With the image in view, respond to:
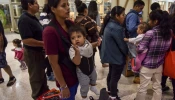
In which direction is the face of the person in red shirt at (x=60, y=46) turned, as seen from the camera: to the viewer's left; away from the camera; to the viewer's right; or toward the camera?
to the viewer's right

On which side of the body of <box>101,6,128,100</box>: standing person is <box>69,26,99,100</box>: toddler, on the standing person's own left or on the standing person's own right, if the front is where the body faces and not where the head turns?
on the standing person's own right

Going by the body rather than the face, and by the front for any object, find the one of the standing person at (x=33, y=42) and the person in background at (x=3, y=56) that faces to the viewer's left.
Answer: the person in background

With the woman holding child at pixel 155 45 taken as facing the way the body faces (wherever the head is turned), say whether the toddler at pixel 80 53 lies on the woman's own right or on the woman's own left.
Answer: on the woman's own left

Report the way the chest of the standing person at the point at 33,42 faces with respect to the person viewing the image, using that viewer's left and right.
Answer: facing to the right of the viewer
